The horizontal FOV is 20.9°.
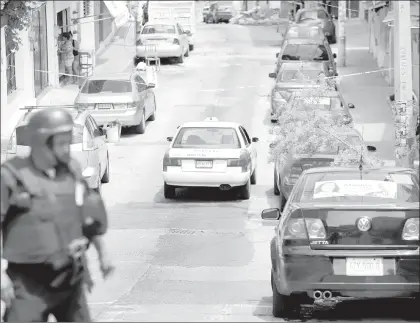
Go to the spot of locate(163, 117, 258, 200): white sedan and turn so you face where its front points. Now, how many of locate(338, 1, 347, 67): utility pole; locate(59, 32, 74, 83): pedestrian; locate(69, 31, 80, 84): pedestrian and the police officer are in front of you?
3

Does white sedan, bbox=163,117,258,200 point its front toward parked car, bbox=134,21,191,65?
yes

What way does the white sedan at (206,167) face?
away from the camera

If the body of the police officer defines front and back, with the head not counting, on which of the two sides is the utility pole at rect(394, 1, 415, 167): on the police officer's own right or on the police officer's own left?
on the police officer's own left

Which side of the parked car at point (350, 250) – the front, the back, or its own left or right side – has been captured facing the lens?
back

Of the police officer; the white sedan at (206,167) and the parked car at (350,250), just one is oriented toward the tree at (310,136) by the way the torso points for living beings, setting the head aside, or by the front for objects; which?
the parked car

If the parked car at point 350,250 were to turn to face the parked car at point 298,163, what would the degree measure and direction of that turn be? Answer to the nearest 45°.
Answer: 0° — it already faces it

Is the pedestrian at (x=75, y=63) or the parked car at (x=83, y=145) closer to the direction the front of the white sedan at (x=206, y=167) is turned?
the pedestrian

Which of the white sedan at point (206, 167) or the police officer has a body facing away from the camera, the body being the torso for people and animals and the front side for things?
the white sedan

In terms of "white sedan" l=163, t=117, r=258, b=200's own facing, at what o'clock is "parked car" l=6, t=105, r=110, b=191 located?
The parked car is roughly at 8 o'clock from the white sedan.

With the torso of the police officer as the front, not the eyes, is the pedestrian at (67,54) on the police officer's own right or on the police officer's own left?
on the police officer's own left

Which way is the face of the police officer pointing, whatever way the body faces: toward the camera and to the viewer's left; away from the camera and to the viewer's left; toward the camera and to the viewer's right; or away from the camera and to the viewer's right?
toward the camera and to the viewer's right
